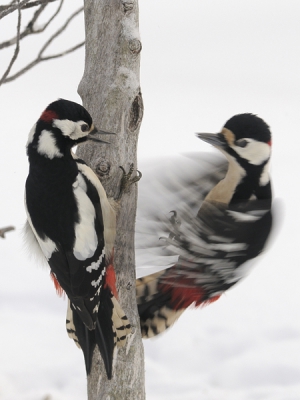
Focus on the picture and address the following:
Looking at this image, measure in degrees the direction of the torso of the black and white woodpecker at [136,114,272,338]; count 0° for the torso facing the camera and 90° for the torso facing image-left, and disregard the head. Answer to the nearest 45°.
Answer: approximately 90°

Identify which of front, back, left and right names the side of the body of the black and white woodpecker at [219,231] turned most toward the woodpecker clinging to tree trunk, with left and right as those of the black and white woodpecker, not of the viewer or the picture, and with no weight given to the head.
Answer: front
